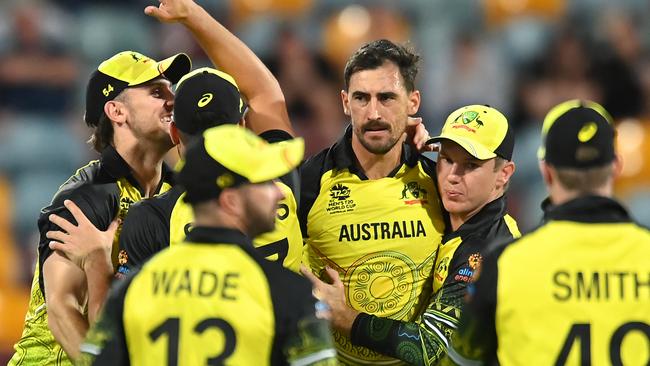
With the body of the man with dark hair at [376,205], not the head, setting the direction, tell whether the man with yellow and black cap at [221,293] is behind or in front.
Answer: in front

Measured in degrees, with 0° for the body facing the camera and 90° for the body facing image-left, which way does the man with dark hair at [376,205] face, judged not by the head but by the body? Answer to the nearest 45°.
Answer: approximately 0°

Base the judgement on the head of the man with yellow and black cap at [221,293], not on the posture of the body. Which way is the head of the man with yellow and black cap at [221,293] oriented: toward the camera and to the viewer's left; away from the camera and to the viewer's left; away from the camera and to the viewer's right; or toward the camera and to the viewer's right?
away from the camera and to the viewer's right
